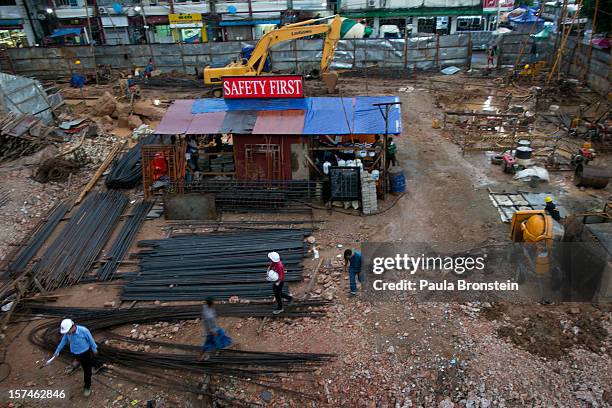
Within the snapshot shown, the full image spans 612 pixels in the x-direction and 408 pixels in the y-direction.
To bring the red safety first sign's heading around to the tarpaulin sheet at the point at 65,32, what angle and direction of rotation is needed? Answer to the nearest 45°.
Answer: approximately 135° to its right

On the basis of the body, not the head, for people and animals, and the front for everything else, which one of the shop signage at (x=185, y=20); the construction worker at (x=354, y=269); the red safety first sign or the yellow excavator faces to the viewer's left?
the construction worker

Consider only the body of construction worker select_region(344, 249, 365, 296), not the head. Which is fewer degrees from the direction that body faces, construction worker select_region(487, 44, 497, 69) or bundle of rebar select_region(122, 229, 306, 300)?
the bundle of rebar

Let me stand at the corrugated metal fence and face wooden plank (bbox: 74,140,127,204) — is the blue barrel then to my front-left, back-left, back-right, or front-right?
front-left

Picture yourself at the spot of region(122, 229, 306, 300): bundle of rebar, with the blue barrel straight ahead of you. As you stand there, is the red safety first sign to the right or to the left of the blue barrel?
left

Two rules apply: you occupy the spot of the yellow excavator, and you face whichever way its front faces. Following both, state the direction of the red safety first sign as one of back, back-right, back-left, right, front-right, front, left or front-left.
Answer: right

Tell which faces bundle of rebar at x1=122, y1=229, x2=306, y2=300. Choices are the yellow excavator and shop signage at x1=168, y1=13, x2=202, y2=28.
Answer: the shop signage

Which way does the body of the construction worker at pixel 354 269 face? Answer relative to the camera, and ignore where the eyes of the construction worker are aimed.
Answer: to the viewer's left

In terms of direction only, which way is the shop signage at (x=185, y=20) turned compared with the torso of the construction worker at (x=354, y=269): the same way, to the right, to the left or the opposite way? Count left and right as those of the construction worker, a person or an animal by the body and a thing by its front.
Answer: to the left

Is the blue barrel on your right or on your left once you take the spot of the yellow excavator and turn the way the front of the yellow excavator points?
on your right

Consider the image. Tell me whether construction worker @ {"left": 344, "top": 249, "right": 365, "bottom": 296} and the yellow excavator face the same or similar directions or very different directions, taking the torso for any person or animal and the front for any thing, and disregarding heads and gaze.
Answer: very different directions

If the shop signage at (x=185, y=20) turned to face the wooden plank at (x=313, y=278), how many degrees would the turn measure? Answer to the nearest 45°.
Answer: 0° — it already faces it

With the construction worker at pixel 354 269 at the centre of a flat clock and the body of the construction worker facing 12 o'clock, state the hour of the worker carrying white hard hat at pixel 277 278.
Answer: The worker carrying white hard hat is roughly at 11 o'clock from the construction worker.

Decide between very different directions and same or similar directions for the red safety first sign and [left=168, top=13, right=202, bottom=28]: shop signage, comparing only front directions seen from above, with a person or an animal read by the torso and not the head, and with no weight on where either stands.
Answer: same or similar directions

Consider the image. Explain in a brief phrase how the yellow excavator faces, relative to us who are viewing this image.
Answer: facing to the right of the viewer

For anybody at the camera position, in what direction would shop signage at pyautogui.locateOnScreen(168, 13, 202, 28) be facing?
facing the viewer

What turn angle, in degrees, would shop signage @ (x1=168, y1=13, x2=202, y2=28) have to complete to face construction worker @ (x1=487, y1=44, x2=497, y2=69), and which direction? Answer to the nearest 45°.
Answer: approximately 45° to its left

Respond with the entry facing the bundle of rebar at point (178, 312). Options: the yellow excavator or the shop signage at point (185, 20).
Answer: the shop signage

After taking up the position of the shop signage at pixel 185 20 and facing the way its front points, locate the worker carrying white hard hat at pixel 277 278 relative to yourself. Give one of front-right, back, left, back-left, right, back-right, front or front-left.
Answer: front
